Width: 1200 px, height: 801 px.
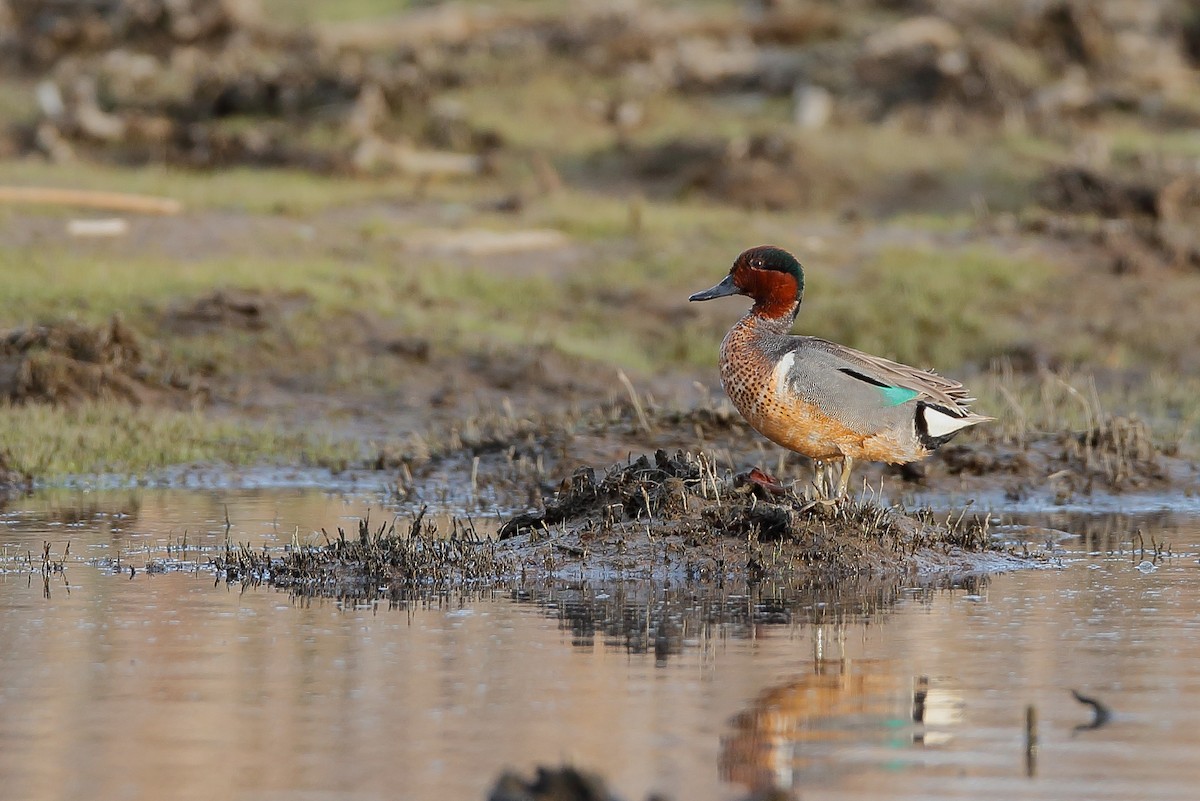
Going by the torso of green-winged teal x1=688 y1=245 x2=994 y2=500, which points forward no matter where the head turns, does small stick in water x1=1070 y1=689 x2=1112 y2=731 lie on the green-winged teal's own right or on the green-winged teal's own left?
on the green-winged teal's own left

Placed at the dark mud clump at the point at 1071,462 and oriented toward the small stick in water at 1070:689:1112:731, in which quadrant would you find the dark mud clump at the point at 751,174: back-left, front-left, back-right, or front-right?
back-right

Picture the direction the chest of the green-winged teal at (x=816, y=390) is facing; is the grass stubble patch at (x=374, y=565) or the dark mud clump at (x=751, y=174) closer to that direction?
the grass stubble patch

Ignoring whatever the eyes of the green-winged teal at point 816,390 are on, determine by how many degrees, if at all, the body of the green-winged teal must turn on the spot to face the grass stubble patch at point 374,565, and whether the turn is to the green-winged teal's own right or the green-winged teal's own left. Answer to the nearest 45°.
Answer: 0° — it already faces it

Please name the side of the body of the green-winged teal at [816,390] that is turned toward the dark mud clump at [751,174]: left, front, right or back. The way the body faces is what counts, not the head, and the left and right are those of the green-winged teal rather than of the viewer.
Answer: right

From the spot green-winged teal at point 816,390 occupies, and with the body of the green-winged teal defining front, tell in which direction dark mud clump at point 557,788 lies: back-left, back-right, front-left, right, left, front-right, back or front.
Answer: left

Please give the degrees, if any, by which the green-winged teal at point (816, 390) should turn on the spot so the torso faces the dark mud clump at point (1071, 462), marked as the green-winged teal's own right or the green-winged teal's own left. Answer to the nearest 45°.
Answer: approximately 135° to the green-winged teal's own right

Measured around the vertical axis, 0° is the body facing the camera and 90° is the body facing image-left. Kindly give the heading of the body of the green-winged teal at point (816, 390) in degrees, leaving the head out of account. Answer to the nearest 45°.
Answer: approximately 90°

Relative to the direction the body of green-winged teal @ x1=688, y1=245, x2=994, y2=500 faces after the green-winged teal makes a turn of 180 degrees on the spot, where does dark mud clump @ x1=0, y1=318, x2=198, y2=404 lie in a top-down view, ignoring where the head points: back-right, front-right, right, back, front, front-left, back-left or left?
back-left

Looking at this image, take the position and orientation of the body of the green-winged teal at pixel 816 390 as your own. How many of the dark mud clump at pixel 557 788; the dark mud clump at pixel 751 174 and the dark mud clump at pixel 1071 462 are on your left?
1
